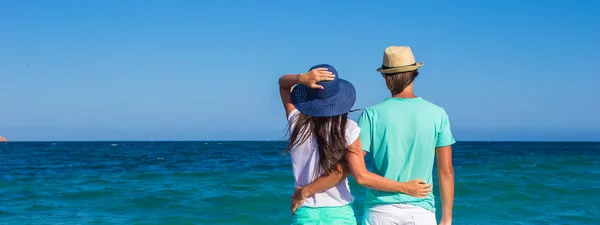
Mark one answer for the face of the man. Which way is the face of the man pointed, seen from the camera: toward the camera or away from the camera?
away from the camera

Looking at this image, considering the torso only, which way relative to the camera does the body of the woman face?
away from the camera

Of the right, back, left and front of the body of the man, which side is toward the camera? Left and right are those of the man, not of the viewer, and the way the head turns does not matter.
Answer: back

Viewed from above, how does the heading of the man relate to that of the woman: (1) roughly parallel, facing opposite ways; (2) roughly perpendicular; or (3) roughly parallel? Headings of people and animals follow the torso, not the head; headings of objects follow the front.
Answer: roughly parallel

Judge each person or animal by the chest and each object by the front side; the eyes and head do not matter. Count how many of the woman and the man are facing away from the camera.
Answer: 2

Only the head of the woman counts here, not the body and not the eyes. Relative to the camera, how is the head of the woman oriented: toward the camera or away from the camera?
away from the camera
